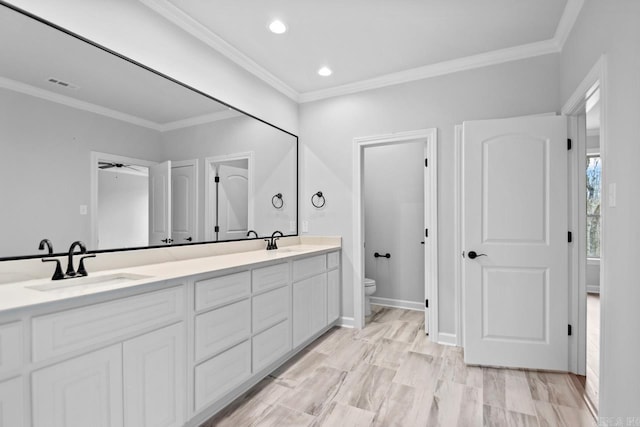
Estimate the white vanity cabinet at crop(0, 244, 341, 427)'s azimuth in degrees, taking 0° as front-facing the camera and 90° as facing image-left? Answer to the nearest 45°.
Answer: approximately 315°

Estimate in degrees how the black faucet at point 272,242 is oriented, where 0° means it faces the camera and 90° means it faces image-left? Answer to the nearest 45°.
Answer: approximately 315°

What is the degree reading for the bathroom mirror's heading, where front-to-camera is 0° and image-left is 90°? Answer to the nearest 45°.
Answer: approximately 315°

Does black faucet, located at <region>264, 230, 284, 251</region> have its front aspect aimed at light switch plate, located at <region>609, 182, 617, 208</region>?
yes

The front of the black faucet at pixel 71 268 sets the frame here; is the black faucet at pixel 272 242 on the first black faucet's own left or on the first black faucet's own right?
on the first black faucet's own left

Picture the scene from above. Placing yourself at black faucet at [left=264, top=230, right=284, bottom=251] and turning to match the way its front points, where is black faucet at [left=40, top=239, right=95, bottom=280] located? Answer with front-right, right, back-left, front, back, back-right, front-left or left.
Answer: right

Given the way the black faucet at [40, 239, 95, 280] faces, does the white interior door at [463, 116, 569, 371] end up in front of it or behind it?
in front

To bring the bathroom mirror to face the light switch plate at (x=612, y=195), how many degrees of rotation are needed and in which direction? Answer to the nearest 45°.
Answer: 0° — it already faces it
